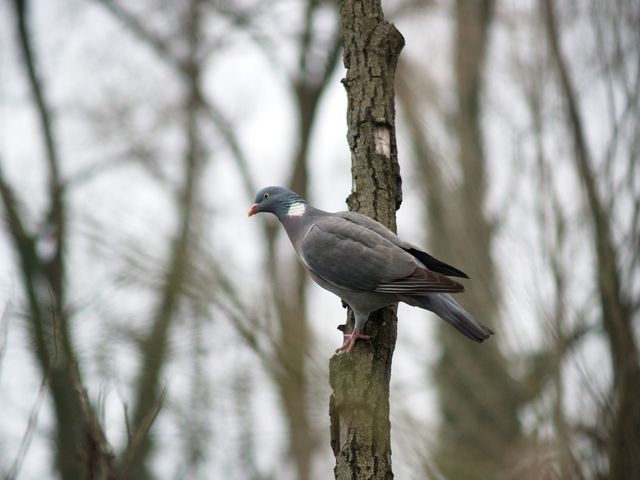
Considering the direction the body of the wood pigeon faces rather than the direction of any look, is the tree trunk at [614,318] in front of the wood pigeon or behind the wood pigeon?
behind

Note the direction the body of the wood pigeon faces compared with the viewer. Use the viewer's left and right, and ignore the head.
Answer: facing to the left of the viewer
